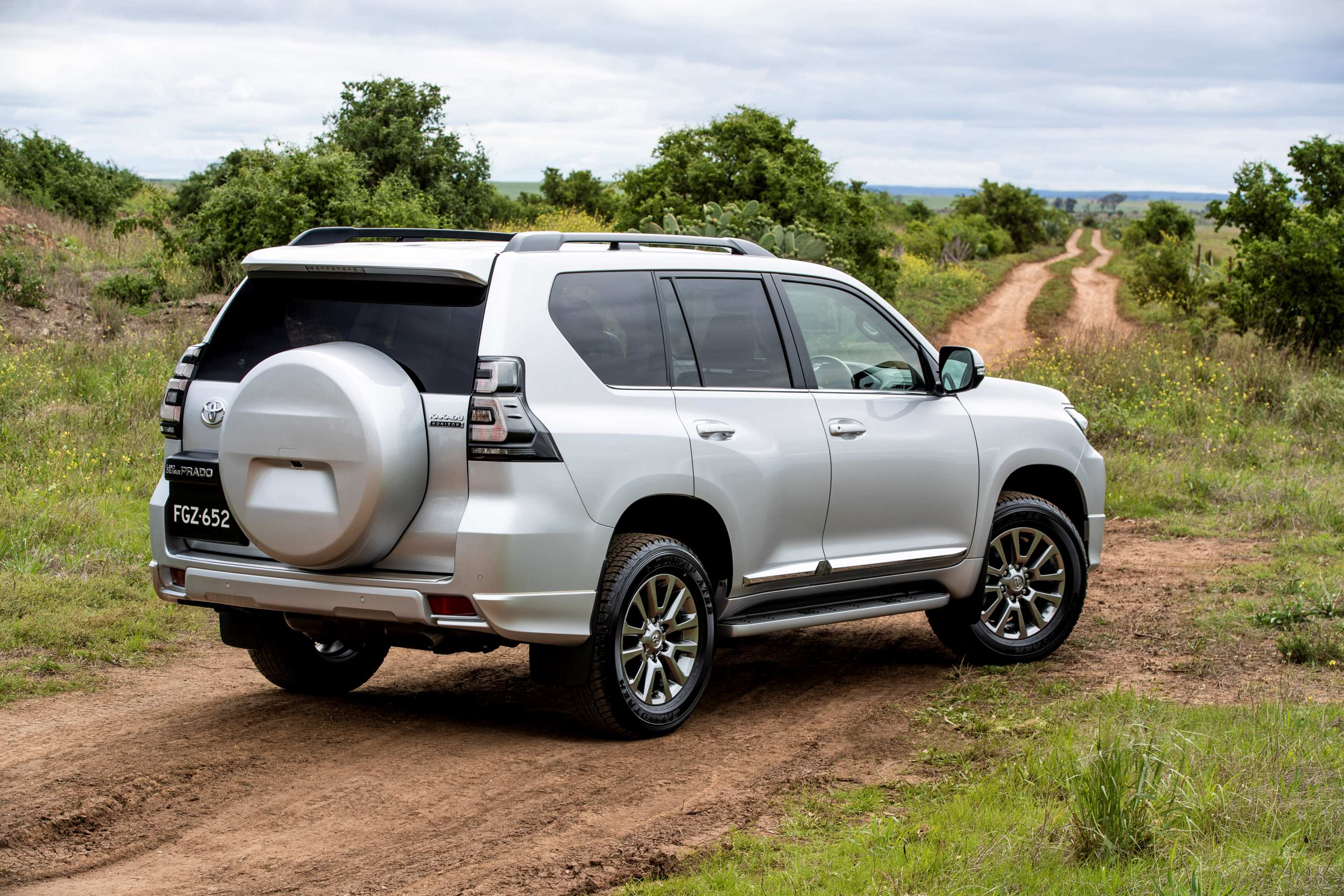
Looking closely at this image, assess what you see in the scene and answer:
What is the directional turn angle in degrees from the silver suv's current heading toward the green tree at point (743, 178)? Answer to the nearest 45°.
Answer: approximately 45° to its left

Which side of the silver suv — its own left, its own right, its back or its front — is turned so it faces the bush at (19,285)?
left

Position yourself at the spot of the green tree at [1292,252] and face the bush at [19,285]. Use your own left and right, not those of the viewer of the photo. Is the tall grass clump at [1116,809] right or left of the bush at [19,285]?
left

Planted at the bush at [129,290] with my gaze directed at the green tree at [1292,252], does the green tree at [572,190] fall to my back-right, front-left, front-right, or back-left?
front-left

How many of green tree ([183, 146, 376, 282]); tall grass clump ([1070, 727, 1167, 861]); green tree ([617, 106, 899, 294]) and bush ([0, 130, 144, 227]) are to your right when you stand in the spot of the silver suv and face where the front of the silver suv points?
1

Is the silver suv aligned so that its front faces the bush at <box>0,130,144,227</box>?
no

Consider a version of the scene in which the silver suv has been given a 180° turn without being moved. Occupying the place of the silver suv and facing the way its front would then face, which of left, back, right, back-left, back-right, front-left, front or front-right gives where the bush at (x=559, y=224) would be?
back-right

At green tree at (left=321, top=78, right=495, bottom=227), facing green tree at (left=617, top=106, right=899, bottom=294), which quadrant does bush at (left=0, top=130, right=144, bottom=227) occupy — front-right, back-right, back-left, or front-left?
back-right

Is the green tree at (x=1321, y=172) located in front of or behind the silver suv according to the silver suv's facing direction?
in front

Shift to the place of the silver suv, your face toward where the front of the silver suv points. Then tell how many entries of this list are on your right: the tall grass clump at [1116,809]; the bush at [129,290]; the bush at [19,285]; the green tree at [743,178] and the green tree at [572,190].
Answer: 1

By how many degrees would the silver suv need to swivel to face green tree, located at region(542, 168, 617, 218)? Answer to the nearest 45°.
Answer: approximately 45° to its left

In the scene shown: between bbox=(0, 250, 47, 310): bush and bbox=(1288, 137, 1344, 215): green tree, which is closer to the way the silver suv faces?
the green tree

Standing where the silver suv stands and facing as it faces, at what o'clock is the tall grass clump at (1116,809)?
The tall grass clump is roughly at 3 o'clock from the silver suv.

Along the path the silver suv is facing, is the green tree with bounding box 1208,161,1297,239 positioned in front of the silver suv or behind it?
in front

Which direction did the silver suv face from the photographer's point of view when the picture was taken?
facing away from the viewer and to the right of the viewer

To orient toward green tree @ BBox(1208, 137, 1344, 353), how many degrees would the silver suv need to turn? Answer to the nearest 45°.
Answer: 0° — it already faces it

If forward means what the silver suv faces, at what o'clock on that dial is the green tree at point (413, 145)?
The green tree is roughly at 10 o'clock from the silver suv.

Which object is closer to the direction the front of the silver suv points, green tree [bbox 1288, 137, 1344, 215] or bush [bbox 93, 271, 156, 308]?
the green tree

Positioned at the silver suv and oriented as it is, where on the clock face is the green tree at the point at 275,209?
The green tree is roughly at 10 o'clock from the silver suv.

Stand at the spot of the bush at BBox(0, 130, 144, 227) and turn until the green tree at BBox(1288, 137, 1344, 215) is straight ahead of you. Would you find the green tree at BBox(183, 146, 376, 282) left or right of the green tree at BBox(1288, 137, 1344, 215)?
right
